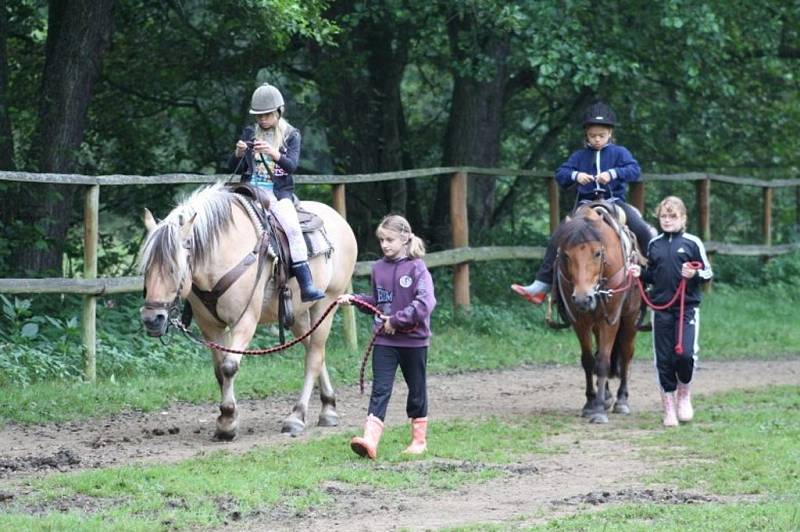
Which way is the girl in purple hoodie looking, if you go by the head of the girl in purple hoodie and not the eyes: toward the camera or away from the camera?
toward the camera

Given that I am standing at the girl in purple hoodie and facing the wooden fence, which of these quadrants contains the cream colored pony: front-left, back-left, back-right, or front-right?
front-left

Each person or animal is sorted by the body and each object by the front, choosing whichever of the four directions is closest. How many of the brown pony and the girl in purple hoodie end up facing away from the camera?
0

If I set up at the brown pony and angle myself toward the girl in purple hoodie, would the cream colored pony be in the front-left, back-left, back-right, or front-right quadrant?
front-right

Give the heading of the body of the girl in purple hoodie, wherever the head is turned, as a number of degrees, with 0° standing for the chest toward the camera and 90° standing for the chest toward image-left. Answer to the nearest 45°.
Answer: approximately 45°

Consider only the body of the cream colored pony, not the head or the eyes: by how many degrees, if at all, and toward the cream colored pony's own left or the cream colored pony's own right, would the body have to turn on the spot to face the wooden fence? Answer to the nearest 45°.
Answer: approximately 135° to the cream colored pony's own right

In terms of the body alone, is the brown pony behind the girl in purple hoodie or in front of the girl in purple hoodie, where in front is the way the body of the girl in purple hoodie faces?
behind

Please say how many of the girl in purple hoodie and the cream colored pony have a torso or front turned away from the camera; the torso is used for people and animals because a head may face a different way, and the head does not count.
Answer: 0

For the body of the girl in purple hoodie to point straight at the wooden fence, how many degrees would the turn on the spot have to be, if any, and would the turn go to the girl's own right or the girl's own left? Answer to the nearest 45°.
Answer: approximately 135° to the girl's own right

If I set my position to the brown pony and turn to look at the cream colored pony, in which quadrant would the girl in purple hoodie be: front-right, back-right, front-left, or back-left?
front-left

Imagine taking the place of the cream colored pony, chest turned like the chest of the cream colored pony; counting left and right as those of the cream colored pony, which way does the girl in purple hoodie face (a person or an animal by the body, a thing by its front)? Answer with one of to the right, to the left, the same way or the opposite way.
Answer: the same way

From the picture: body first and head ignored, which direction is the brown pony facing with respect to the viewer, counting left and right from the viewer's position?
facing the viewer

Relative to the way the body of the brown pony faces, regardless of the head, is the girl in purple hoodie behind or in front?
in front

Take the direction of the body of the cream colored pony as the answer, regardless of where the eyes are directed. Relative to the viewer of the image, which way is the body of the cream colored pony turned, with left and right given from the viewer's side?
facing the viewer and to the left of the viewer

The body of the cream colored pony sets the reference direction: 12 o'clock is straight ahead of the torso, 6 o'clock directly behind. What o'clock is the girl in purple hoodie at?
The girl in purple hoodie is roughly at 9 o'clock from the cream colored pony.

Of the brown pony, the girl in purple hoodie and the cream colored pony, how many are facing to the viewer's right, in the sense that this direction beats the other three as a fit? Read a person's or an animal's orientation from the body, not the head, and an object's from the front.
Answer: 0

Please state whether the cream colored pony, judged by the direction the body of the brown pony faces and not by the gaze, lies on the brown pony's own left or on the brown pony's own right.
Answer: on the brown pony's own right
